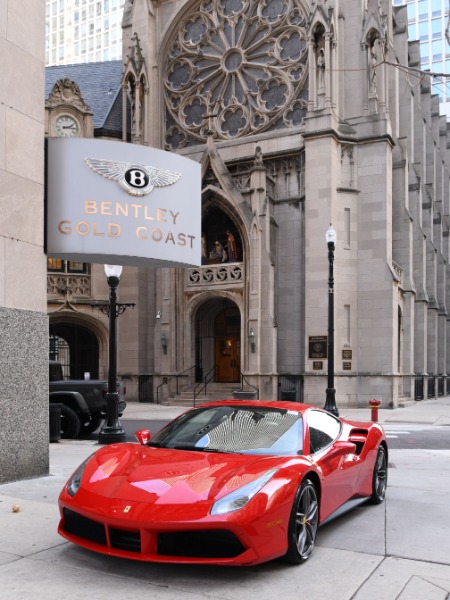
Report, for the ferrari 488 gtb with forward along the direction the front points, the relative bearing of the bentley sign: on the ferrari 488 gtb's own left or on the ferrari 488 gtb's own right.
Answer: on the ferrari 488 gtb's own right

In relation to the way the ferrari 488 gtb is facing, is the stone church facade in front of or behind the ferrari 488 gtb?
behind

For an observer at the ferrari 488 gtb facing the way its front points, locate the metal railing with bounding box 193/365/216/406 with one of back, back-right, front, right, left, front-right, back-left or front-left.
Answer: back-right

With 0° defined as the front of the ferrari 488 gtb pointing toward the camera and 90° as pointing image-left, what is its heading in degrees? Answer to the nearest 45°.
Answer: approximately 45°

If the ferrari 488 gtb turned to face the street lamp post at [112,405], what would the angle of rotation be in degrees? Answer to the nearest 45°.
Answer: approximately 135° to its right
